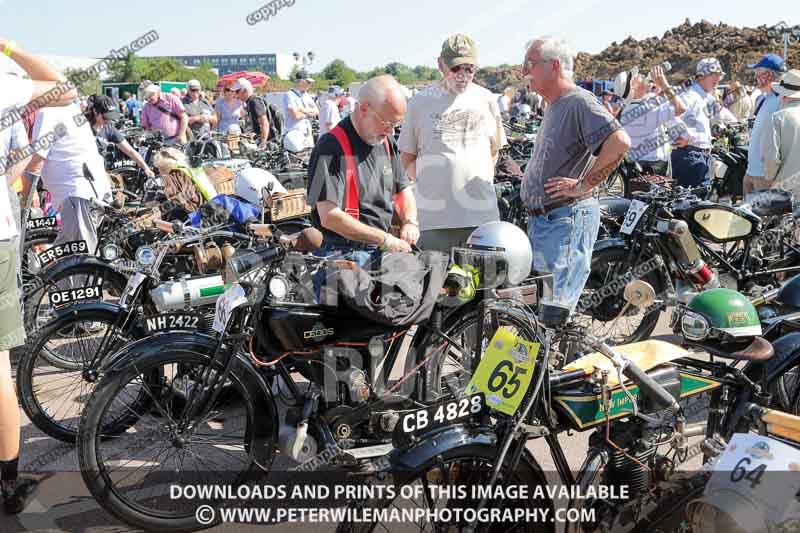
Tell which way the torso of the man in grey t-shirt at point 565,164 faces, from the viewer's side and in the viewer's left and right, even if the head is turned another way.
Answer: facing to the left of the viewer

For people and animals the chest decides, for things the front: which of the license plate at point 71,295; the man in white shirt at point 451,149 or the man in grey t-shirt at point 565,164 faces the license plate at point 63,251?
the man in grey t-shirt

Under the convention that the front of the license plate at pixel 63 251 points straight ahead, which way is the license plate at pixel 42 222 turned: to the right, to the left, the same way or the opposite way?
the same way

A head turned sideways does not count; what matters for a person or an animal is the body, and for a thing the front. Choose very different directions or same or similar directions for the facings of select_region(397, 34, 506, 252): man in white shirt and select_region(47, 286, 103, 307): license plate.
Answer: same or similar directions

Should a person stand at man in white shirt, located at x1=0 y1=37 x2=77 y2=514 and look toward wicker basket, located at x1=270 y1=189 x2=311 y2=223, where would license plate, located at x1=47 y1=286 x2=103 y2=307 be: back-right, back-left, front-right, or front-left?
front-left

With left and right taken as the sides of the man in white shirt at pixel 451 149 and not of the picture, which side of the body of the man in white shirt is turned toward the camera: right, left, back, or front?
front

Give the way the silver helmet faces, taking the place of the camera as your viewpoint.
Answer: facing to the left of the viewer

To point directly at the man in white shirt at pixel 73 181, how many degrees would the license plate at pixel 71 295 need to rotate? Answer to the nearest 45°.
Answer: approximately 180°

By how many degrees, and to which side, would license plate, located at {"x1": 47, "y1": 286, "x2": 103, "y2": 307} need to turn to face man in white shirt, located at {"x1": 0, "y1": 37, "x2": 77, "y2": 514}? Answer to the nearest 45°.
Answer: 0° — it already faces them

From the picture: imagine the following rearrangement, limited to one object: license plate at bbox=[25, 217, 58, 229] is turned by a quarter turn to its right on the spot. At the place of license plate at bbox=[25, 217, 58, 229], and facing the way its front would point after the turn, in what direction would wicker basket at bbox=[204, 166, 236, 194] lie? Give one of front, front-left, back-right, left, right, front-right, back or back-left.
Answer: back

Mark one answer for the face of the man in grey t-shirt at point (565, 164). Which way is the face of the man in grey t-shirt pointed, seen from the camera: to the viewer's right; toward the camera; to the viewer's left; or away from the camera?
to the viewer's left

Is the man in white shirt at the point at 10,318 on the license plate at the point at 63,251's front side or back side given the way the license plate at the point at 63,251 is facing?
on the front side

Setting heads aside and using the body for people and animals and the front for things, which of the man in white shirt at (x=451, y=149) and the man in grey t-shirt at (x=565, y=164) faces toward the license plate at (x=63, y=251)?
the man in grey t-shirt

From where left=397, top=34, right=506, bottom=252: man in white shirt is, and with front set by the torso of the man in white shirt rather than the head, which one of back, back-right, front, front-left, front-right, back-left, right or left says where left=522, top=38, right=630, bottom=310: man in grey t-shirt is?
front-left
